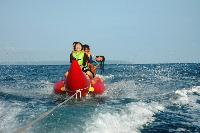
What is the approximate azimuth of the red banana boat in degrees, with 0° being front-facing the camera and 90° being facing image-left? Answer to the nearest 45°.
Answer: approximately 0°
